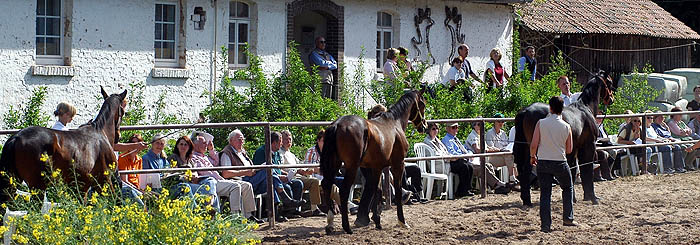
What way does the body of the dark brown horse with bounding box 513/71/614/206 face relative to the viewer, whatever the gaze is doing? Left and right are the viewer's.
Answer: facing to the right of the viewer

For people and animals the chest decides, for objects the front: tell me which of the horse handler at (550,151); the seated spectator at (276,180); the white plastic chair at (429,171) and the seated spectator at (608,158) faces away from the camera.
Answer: the horse handler

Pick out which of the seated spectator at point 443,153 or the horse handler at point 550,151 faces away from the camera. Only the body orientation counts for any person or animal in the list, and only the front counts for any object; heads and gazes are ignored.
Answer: the horse handler

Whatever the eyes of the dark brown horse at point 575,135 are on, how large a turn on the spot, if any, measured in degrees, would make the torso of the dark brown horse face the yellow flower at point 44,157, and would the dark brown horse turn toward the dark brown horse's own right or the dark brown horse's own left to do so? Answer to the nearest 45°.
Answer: approximately 135° to the dark brown horse's own right

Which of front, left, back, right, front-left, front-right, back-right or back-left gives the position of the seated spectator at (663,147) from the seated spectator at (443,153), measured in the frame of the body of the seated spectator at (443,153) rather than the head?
left

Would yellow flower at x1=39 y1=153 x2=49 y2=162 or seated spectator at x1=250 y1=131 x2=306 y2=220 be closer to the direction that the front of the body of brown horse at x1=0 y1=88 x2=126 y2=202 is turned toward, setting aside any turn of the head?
the seated spectator

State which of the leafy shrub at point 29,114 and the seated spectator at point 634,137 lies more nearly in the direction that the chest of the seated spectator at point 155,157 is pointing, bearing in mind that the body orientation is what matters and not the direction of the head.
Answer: the seated spectator

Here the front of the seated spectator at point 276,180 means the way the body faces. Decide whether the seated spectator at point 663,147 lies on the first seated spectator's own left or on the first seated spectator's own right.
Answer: on the first seated spectator's own left

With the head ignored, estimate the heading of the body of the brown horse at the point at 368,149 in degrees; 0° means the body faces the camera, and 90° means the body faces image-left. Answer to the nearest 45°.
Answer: approximately 225°

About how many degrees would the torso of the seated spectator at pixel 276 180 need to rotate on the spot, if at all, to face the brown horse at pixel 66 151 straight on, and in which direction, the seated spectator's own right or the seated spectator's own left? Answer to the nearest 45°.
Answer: approximately 90° to the seated spectator's own right

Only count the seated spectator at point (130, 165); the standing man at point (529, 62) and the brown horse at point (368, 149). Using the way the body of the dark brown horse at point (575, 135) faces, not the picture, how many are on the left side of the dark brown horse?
1

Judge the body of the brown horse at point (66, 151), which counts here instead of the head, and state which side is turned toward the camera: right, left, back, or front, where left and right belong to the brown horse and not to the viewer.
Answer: right

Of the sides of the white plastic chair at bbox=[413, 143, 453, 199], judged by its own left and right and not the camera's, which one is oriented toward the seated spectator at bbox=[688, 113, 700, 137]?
left
